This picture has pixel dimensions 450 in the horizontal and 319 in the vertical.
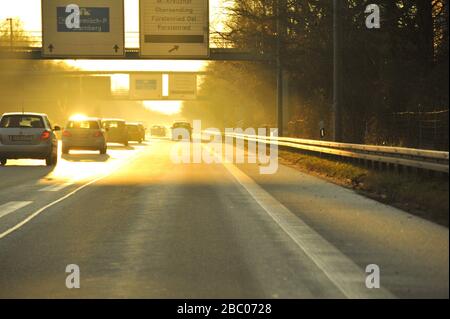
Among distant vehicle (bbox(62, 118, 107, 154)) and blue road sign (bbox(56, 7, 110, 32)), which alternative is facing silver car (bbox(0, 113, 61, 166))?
the blue road sign

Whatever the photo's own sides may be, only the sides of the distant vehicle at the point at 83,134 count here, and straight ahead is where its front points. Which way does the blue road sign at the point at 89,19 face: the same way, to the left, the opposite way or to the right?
the opposite way

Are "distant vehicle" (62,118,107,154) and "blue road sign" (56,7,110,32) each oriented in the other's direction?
yes

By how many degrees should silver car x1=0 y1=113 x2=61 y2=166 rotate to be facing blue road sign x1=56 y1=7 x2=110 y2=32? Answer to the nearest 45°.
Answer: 0° — it already faces it

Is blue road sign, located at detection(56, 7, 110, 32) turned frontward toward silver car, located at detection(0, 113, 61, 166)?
yes

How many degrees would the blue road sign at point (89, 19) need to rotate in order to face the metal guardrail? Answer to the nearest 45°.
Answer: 0° — it already faces it

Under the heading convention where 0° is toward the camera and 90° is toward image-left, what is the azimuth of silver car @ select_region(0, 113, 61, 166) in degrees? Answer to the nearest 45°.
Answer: approximately 180°

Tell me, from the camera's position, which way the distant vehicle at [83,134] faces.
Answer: facing away from the viewer

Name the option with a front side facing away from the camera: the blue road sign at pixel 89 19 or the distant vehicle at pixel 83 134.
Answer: the distant vehicle

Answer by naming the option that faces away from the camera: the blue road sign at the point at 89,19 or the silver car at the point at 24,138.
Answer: the silver car

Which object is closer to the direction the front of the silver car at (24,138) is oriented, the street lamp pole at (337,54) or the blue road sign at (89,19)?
the blue road sign

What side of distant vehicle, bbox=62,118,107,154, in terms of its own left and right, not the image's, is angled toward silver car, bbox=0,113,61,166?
back

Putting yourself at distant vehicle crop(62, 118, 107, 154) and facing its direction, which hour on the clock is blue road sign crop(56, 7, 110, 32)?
The blue road sign is roughly at 12 o'clock from the distant vehicle.

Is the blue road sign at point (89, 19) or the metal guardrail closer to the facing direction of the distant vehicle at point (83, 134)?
the blue road sign
